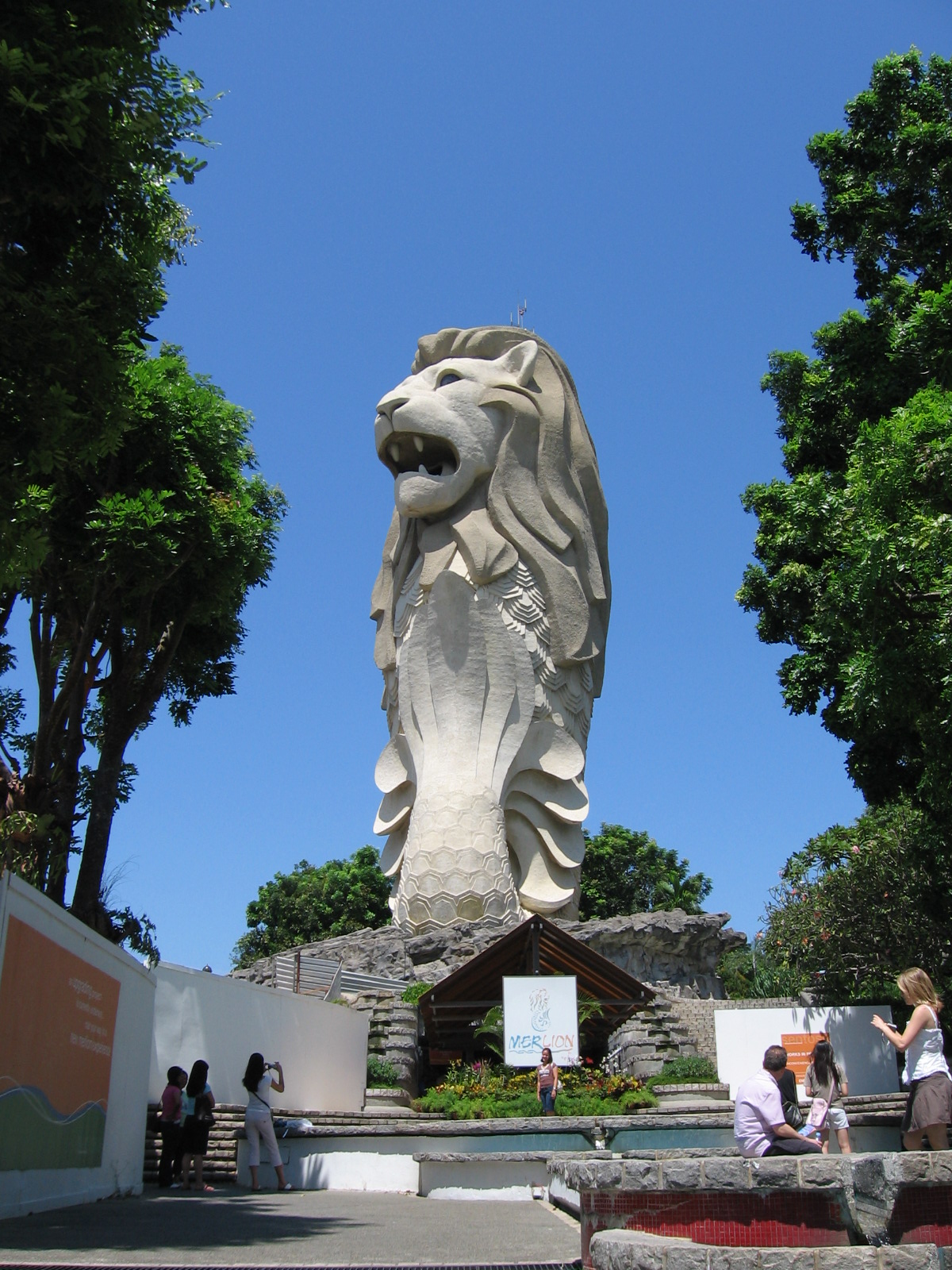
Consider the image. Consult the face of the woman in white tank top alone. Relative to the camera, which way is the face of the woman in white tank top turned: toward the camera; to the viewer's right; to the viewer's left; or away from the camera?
to the viewer's left

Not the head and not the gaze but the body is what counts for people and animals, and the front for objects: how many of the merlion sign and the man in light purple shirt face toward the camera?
1

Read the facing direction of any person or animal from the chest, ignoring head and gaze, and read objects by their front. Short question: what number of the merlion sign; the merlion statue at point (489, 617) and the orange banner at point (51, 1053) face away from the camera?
0

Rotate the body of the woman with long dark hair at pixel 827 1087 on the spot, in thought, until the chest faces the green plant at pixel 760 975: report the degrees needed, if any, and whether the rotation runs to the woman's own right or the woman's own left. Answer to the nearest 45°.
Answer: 0° — they already face it

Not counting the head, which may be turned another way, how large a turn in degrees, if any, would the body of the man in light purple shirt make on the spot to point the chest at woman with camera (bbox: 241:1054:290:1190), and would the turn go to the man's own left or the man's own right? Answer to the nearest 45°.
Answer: approximately 90° to the man's own left

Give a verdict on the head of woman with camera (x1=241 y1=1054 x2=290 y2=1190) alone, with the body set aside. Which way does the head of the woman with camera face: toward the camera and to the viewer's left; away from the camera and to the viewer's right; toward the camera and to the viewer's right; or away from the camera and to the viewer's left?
away from the camera and to the viewer's right

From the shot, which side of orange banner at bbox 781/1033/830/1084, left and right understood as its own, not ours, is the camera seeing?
front

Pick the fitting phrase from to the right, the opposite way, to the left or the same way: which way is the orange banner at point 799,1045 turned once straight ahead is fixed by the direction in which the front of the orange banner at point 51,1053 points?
to the right

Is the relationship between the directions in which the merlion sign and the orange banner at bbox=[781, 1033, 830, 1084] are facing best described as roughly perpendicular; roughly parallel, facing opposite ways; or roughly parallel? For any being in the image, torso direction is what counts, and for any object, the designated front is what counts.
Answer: roughly parallel

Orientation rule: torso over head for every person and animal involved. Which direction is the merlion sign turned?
toward the camera

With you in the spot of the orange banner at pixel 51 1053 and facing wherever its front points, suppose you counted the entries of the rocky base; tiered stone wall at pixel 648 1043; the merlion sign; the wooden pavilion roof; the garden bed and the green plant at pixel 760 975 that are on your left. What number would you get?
6

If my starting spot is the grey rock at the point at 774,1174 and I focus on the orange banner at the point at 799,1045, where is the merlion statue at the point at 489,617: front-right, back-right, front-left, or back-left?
front-left

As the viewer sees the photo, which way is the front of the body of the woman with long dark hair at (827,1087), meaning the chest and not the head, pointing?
away from the camera

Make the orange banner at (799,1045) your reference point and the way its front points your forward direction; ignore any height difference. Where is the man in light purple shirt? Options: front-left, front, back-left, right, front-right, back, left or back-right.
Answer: front

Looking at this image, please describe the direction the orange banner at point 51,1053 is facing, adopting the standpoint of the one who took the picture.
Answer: facing the viewer and to the right of the viewer

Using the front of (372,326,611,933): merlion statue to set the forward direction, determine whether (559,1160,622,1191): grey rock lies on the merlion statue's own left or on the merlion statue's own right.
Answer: on the merlion statue's own left
